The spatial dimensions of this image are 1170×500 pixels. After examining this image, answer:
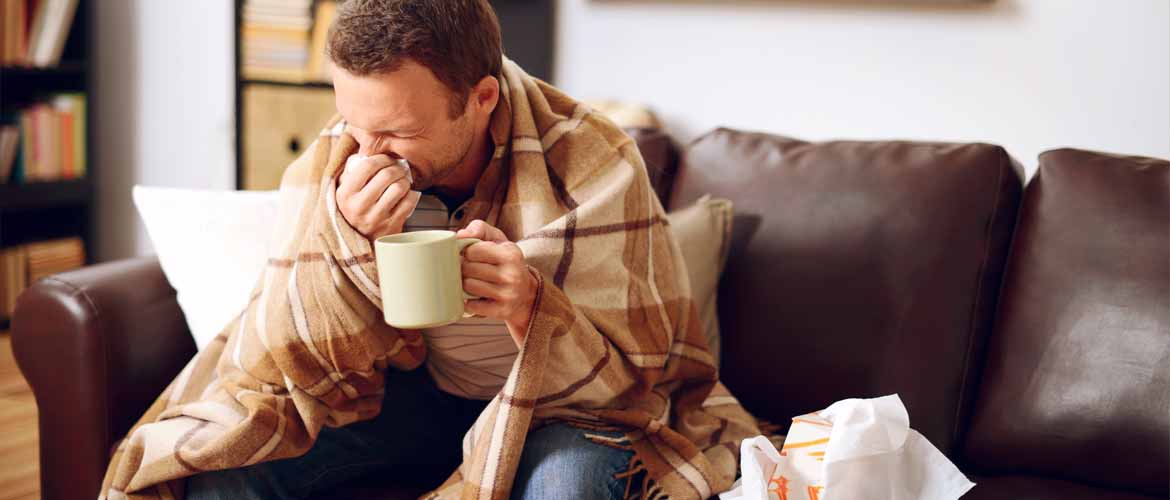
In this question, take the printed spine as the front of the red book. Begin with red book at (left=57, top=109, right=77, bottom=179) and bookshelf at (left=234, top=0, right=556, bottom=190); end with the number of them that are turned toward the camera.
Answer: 2

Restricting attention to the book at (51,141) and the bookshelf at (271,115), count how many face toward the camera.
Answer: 2

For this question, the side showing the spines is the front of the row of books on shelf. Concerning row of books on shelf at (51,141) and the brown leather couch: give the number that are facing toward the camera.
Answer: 2

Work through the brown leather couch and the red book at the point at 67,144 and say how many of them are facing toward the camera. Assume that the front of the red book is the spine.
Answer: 2

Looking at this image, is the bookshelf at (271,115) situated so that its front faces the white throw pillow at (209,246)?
yes
